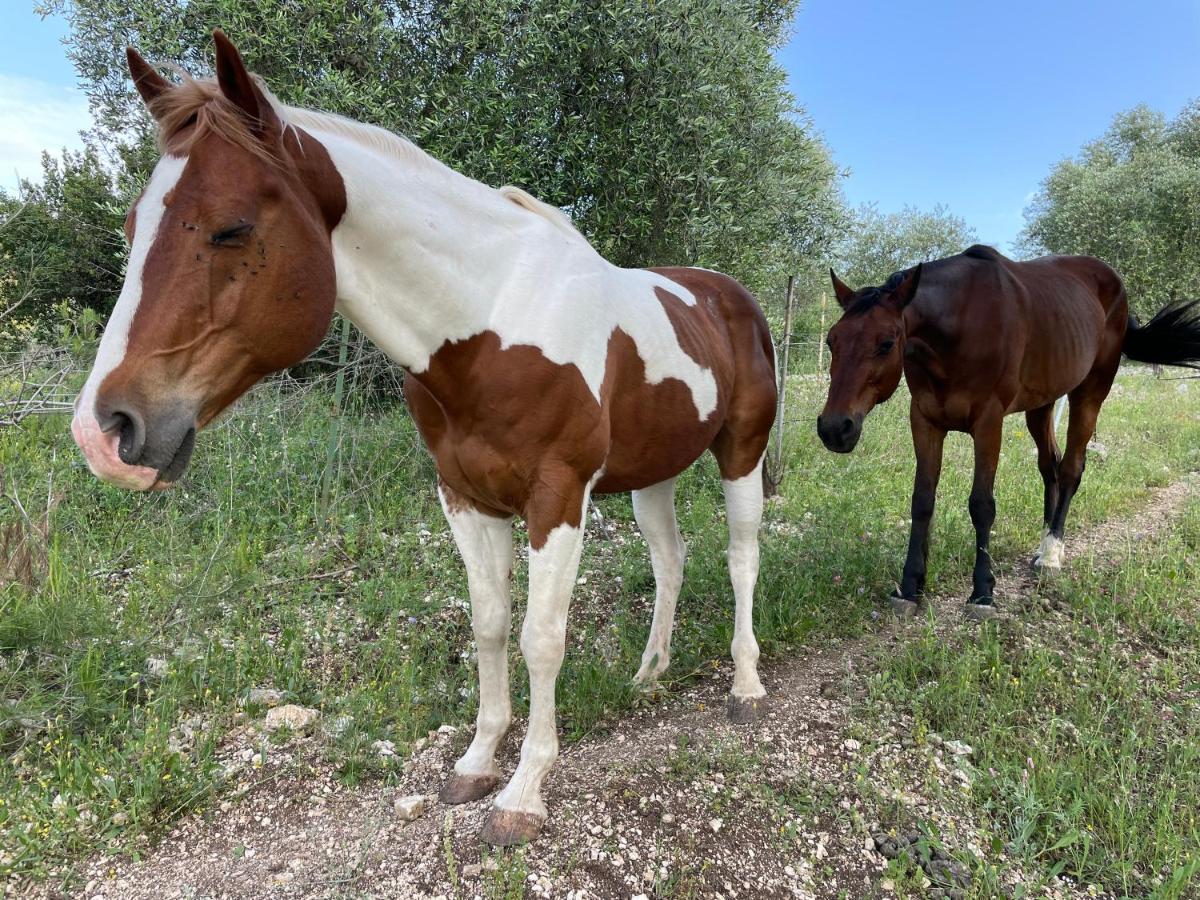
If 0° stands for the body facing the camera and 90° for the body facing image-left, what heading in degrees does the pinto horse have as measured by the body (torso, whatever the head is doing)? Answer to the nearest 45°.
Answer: approximately 45°

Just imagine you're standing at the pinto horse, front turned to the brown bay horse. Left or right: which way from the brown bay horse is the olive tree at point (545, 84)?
left

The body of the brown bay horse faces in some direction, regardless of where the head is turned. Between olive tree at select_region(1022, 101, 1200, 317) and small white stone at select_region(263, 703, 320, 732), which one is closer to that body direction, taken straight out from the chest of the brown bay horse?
the small white stone

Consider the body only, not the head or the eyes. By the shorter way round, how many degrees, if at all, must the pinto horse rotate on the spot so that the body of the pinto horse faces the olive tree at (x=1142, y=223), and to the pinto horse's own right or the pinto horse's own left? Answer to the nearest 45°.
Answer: approximately 180°

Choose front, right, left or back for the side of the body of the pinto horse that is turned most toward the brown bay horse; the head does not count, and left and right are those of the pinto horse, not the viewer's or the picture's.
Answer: back

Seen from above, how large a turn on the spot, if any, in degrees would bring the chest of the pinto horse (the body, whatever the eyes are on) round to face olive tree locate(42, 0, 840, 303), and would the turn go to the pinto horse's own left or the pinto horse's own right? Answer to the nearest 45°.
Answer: approximately 135° to the pinto horse's own right
